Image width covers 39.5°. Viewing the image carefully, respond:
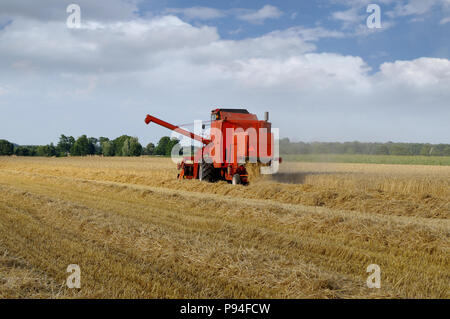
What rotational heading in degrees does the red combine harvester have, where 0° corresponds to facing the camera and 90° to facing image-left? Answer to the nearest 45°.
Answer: approximately 135°
